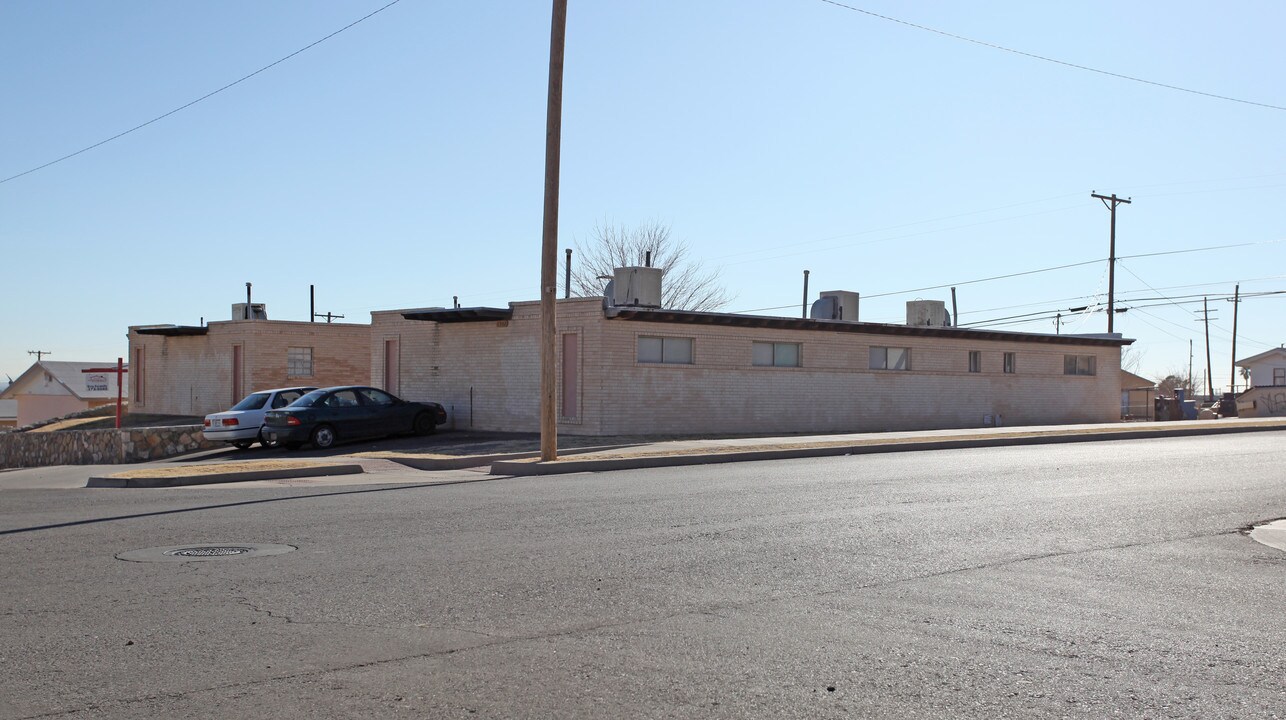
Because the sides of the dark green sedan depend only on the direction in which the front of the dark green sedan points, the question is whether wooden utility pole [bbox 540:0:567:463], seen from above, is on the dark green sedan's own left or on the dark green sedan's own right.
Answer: on the dark green sedan's own right

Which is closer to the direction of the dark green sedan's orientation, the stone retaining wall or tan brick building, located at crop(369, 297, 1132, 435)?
the tan brick building

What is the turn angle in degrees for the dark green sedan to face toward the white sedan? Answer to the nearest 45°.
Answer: approximately 135° to its left

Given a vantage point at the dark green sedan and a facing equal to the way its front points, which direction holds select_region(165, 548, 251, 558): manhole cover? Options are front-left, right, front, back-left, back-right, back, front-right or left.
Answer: back-right

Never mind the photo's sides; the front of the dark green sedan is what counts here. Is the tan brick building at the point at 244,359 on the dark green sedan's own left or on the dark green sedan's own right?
on the dark green sedan's own left

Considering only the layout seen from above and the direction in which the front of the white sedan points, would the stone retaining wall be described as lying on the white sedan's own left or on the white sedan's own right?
on the white sedan's own left

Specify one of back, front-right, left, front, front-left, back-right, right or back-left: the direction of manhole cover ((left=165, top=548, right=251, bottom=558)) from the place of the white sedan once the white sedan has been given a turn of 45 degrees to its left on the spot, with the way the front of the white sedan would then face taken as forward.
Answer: back

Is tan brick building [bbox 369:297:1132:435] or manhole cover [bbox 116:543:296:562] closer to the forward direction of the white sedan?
the tan brick building

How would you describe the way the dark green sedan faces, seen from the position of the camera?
facing away from the viewer and to the right of the viewer

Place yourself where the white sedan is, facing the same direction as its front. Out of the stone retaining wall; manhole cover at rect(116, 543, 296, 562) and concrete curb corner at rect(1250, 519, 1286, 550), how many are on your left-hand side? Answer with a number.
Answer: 1

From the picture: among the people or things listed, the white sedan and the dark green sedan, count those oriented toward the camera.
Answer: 0

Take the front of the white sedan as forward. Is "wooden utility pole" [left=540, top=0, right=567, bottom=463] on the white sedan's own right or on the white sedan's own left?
on the white sedan's own right

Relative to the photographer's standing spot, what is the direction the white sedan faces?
facing away from the viewer and to the right of the viewer
